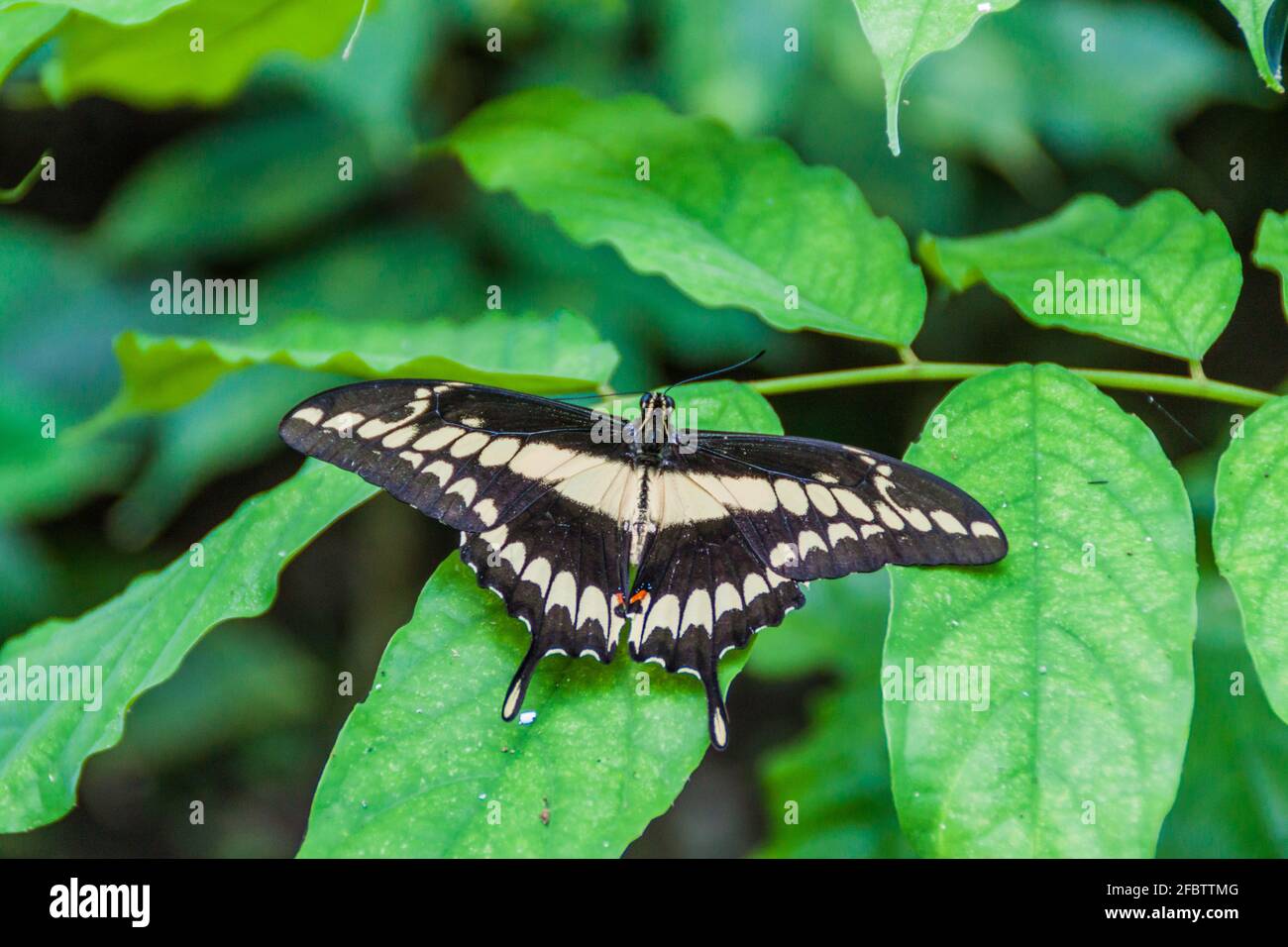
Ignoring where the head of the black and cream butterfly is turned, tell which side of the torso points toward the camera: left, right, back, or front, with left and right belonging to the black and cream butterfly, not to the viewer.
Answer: back

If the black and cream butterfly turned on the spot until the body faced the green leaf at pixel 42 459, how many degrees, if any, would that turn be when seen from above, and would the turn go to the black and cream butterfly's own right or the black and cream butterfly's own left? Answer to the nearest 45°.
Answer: approximately 45° to the black and cream butterfly's own left
